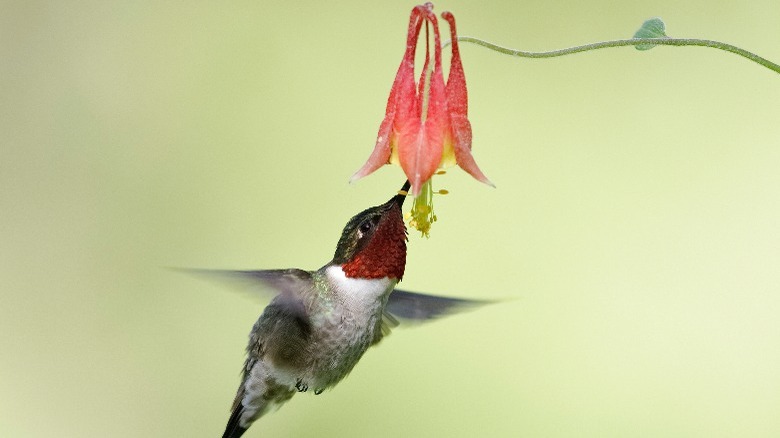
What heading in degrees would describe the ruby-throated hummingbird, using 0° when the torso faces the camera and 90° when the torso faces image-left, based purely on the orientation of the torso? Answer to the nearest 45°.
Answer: approximately 315°
